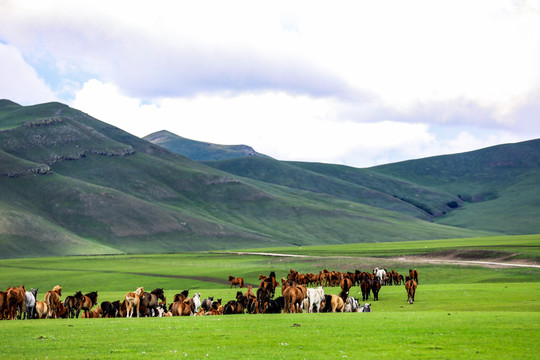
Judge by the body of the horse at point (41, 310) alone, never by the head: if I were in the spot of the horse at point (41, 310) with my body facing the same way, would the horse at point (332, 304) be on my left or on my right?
on my right

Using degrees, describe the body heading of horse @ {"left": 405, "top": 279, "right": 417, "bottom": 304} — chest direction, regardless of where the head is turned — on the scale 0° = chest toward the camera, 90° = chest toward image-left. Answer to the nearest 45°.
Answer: approximately 180°

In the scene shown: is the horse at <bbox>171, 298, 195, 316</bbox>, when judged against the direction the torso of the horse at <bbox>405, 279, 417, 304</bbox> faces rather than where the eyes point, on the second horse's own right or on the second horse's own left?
on the second horse's own left

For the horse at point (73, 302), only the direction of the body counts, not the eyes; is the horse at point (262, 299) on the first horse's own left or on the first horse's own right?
on the first horse's own right
